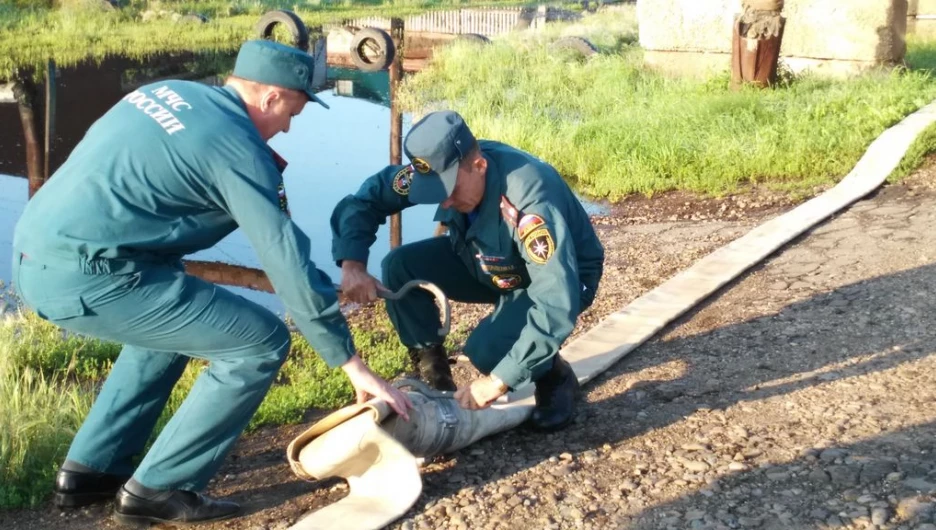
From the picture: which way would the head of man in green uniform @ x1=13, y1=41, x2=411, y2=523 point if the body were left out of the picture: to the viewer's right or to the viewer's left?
to the viewer's right

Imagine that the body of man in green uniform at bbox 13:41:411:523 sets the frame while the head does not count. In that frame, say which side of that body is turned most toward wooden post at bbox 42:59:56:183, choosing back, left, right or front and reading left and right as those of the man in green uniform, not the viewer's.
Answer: left

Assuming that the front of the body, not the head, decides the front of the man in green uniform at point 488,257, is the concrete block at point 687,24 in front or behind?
behind

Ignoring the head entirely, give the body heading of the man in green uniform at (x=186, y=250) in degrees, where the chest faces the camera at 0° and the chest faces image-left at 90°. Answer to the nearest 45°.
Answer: approximately 270°

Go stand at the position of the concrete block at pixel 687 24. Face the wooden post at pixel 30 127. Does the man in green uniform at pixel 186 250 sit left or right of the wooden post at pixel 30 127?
left

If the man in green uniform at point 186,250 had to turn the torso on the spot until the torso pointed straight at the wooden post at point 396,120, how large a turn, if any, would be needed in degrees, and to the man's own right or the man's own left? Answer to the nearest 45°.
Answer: approximately 90° to the man's own left

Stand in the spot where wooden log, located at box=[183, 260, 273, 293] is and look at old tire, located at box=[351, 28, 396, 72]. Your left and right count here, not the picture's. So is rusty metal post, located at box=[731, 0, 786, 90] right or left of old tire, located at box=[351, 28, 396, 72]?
right

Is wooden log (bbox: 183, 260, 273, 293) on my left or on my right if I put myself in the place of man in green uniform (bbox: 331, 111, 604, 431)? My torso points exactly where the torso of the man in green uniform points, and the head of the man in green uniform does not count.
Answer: on my right

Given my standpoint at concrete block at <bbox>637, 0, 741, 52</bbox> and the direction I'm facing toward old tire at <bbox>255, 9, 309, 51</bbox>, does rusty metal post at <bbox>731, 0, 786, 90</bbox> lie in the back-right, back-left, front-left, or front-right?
back-left

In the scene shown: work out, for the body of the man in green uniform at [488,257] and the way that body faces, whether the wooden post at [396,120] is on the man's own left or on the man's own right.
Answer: on the man's own right
